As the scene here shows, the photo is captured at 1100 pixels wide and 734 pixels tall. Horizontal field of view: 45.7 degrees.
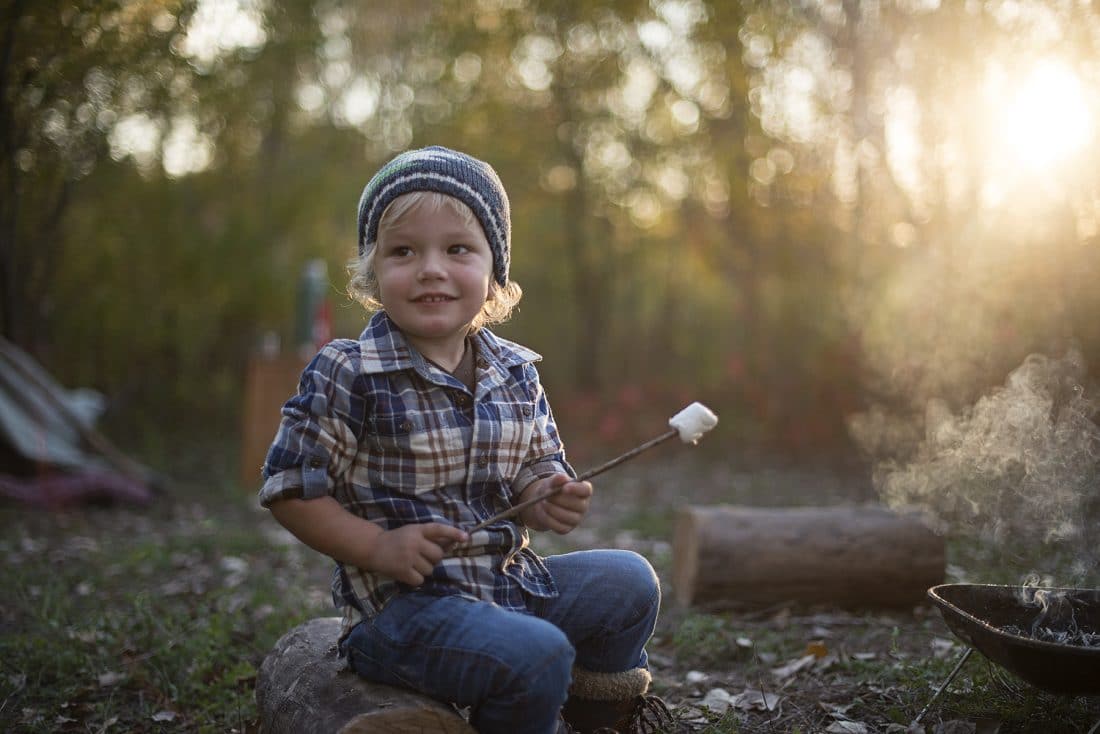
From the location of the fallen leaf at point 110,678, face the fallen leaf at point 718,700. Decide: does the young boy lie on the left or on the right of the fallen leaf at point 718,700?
right

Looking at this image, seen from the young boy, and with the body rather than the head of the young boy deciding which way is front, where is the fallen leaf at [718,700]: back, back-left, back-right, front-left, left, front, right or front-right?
left

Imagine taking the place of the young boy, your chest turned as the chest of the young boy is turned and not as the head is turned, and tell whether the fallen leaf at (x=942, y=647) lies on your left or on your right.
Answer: on your left

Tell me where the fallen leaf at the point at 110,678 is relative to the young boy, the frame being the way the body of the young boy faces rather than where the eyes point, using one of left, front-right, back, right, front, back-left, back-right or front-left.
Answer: back

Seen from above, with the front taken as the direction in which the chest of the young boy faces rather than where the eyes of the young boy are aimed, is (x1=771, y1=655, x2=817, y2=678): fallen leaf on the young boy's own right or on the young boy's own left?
on the young boy's own left

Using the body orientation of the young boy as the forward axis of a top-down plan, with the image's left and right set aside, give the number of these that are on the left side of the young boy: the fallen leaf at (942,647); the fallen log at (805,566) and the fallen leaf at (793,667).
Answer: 3

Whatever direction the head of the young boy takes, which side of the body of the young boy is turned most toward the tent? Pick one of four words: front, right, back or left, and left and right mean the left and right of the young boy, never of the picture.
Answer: back

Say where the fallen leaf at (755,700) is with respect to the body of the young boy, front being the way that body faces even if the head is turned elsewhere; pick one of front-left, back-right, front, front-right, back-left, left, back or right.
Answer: left

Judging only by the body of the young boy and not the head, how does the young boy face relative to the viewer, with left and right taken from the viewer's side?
facing the viewer and to the right of the viewer

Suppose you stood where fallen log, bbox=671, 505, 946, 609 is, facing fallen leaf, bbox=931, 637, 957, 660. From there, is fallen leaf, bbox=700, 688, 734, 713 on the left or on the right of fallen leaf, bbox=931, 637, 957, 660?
right
